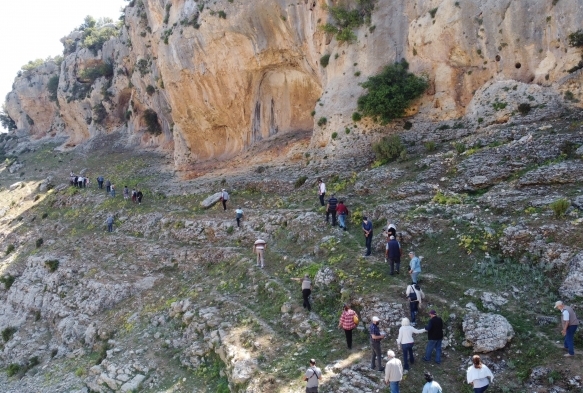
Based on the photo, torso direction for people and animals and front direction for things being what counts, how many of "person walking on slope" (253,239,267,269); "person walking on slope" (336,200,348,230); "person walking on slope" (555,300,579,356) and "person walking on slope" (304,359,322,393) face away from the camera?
3

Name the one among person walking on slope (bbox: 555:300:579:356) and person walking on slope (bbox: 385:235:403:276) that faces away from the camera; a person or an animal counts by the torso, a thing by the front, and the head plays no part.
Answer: person walking on slope (bbox: 385:235:403:276)

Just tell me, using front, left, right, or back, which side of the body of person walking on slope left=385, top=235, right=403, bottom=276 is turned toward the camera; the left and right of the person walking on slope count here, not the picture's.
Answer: back

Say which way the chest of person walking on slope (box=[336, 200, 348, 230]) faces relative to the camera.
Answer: away from the camera

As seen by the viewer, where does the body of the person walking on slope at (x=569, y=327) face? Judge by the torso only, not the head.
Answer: to the viewer's left

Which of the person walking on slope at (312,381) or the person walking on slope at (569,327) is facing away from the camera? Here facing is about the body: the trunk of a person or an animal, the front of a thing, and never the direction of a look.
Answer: the person walking on slope at (312,381)

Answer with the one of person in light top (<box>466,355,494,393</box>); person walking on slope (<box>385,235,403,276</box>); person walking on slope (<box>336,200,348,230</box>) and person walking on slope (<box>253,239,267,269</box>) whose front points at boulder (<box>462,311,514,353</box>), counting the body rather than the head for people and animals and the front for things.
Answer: the person in light top

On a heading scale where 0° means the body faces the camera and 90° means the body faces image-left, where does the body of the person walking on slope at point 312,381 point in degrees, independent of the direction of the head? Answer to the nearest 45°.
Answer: approximately 180°

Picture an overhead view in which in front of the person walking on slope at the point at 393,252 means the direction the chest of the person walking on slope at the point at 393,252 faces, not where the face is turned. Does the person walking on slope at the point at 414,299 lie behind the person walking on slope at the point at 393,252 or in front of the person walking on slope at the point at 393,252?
behind

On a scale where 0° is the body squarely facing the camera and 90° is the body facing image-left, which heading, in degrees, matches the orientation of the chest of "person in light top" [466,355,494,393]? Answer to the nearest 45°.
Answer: approximately 180°

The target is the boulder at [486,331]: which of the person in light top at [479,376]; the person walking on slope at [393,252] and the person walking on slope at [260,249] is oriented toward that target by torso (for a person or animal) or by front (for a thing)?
the person in light top

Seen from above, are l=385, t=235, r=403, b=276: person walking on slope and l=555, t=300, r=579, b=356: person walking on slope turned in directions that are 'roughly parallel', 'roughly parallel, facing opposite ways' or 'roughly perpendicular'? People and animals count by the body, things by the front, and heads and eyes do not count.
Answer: roughly perpendicular

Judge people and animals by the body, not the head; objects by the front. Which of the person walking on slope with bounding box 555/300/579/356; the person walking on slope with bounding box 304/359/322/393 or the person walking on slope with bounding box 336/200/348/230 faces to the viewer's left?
the person walking on slope with bounding box 555/300/579/356
